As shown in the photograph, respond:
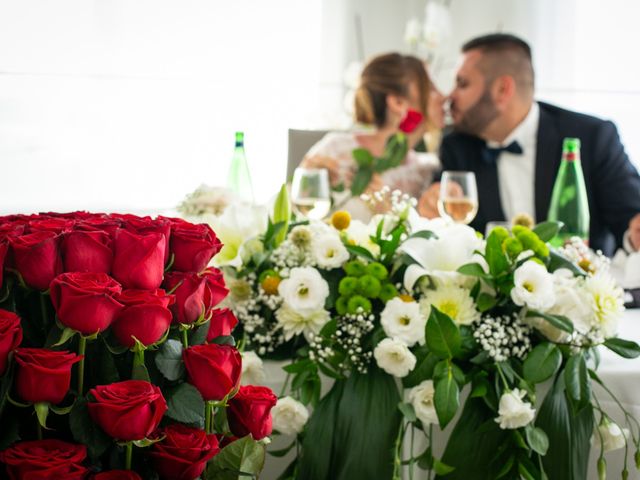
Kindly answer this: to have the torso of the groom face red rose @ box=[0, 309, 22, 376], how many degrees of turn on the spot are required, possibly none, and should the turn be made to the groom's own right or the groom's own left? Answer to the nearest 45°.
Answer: approximately 45° to the groom's own left

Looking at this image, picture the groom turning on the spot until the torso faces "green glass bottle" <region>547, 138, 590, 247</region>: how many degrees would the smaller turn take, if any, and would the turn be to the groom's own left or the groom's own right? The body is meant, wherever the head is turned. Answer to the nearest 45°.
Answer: approximately 45° to the groom's own left

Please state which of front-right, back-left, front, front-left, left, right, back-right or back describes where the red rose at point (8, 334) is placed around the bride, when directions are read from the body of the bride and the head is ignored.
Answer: front-right

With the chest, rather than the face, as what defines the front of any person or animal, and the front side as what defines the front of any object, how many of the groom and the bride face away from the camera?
0

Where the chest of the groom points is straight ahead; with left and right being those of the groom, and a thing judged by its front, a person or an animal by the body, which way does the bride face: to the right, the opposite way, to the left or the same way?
to the left

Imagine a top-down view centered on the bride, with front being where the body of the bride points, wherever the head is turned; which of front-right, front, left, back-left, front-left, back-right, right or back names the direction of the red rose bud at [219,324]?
front-right

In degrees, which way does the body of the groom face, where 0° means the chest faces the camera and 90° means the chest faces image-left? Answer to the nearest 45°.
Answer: approximately 45°

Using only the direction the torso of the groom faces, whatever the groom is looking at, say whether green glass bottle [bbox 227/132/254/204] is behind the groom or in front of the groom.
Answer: in front

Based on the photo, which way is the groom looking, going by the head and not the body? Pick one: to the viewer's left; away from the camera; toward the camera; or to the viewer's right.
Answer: to the viewer's left
